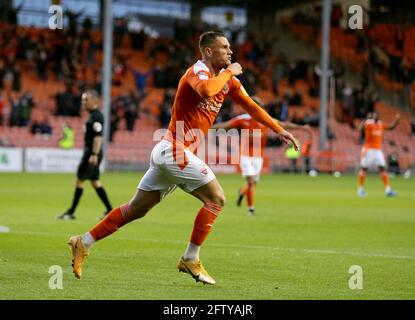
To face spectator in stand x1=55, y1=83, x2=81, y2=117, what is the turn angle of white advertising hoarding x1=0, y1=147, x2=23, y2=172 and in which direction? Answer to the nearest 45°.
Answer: approximately 135° to its left

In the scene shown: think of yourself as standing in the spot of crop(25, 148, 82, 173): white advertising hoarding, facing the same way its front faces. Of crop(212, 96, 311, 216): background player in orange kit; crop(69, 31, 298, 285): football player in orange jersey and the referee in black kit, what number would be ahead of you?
3

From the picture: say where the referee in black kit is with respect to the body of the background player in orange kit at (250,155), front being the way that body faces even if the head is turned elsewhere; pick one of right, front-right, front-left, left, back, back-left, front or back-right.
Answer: front-right

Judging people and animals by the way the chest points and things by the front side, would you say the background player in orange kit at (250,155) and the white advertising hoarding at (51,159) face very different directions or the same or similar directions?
same or similar directions

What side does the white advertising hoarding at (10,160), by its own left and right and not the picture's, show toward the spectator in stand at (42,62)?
back

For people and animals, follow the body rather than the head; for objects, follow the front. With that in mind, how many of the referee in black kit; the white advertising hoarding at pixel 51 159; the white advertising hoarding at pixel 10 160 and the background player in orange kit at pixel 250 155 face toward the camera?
3

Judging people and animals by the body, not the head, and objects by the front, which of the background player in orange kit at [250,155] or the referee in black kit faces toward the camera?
the background player in orange kit

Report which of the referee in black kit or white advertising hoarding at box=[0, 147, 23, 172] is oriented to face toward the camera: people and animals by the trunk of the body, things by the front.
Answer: the white advertising hoarding

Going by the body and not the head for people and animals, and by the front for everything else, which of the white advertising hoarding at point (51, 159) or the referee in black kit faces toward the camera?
the white advertising hoarding

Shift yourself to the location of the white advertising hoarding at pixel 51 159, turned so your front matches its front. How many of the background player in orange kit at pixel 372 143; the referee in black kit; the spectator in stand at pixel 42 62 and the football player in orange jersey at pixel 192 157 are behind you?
1

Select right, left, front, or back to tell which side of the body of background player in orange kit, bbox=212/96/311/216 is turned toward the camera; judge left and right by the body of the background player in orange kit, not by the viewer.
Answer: front

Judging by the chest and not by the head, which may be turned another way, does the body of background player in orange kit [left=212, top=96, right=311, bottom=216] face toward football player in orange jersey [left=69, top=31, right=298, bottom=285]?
yes
